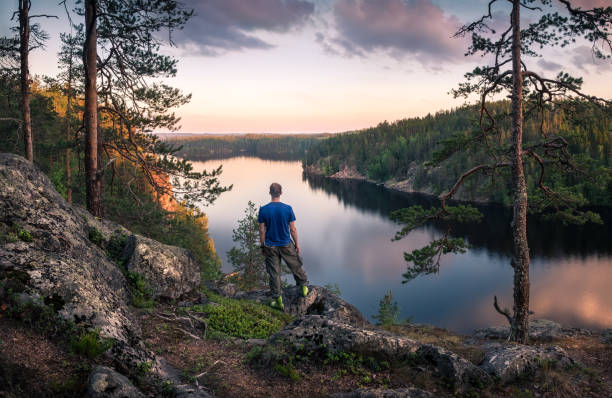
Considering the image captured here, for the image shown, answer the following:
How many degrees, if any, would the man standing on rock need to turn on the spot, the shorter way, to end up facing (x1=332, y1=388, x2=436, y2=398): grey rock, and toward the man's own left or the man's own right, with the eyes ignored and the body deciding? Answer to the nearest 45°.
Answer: approximately 180°

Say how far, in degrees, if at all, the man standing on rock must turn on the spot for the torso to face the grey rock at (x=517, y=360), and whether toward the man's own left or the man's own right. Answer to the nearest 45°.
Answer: approximately 135° to the man's own right

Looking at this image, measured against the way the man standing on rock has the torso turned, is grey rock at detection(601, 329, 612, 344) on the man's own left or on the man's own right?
on the man's own right

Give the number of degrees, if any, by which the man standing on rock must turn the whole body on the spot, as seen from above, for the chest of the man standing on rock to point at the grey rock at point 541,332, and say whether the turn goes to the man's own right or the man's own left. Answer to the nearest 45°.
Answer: approximately 45° to the man's own right

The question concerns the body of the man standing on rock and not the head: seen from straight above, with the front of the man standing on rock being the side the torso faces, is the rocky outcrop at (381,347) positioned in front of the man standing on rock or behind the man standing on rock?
behind

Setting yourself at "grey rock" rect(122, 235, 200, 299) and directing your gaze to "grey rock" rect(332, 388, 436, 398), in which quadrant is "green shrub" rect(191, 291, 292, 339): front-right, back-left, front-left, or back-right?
front-left

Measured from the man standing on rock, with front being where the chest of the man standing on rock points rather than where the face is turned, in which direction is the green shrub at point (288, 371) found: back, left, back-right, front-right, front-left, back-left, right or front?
back

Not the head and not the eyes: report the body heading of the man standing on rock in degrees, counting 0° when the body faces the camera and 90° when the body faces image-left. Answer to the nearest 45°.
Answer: approximately 180°

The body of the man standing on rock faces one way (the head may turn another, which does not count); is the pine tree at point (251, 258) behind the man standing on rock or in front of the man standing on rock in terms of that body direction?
in front
